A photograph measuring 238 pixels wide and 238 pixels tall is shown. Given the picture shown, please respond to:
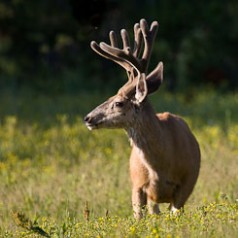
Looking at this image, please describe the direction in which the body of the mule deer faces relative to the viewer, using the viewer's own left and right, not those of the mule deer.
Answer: facing the viewer and to the left of the viewer
